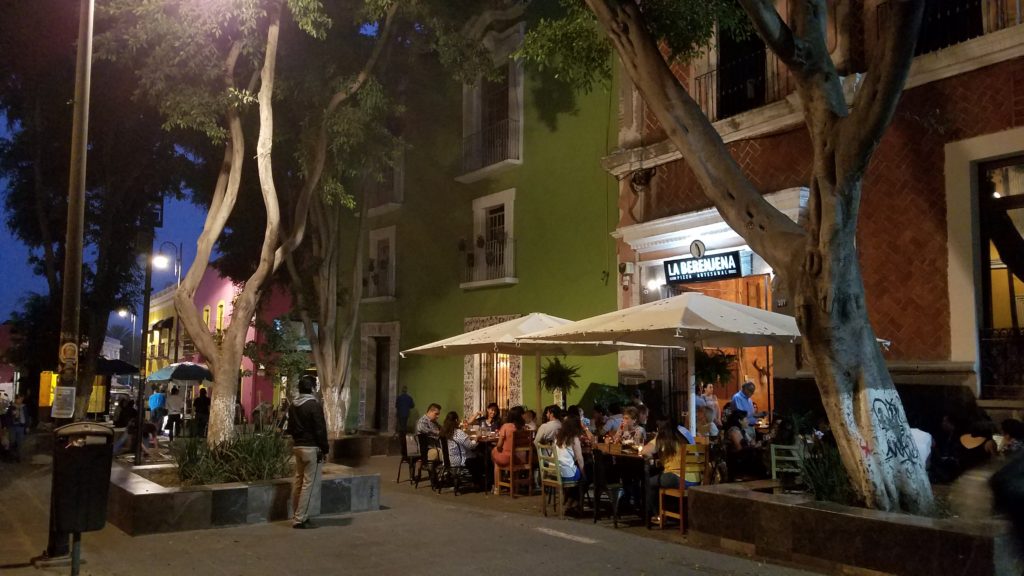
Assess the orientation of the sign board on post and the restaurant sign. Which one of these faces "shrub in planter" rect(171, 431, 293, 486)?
the restaurant sign

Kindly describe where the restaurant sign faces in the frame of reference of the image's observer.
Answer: facing the viewer and to the left of the viewer

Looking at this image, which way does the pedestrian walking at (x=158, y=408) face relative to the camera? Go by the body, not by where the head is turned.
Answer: away from the camera

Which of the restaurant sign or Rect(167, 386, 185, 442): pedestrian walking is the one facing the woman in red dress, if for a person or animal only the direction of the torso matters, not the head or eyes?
the restaurant sign

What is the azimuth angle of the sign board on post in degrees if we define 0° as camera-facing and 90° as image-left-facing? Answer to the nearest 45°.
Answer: approximately 0°

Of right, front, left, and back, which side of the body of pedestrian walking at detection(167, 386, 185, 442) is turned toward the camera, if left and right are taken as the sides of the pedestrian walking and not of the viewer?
back

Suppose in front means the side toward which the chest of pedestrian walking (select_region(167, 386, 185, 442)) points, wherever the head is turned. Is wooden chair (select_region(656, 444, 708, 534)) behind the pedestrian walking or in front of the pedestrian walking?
behind

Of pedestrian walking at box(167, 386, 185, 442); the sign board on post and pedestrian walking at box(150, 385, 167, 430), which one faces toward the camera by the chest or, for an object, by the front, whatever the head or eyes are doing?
the sign board on post

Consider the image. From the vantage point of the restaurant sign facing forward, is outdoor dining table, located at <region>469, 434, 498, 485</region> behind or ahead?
ahead
